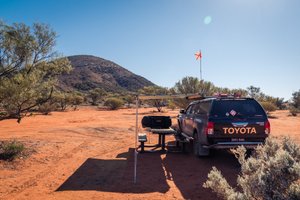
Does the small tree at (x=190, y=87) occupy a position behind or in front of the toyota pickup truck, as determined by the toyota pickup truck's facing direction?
in front

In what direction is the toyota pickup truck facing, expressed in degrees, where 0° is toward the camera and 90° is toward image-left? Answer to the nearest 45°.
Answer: approximately 135°

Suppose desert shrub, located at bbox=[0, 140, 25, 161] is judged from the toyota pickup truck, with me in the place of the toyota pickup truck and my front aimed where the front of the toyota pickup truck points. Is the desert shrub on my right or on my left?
on my left

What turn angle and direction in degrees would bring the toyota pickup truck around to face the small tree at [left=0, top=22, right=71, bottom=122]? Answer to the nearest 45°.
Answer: approximately 45° to its left
